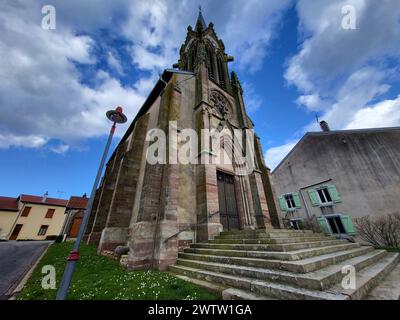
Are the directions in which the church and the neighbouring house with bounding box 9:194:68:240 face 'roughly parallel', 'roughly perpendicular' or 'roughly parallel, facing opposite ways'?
roughly parallel

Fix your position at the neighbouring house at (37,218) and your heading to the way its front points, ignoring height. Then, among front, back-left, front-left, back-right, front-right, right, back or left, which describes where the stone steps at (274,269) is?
front

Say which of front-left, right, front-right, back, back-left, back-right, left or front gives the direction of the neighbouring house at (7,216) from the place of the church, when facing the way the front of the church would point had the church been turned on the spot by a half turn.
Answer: front

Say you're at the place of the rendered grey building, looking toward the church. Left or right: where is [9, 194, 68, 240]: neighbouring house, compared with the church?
right

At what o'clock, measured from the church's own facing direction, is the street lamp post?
The street lamp post is roughly at 2 o'clock from the church.

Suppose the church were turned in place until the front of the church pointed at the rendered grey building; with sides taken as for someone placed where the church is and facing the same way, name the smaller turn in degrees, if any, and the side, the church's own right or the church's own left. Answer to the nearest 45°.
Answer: approximately 45° to the church's own left

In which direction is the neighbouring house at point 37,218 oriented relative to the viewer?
toward the camera

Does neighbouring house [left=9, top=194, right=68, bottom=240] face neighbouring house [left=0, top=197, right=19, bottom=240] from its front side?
no

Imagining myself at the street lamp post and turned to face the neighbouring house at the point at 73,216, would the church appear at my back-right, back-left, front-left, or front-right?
front-right

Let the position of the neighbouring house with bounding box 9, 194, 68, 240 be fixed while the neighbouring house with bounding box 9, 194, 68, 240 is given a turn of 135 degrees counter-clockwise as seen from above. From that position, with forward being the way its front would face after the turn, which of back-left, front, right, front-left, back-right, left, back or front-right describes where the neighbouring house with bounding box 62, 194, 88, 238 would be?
right

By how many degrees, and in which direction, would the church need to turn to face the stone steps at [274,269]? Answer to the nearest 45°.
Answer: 0° — it already faces it

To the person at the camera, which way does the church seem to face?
facing the viewer and to the right of the viewer

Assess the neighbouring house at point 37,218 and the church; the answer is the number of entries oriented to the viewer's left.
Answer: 0

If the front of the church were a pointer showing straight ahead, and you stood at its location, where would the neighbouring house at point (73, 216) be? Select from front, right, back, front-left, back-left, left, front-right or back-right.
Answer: back

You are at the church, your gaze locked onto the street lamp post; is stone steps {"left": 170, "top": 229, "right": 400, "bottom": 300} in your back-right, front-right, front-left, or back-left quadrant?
front-left

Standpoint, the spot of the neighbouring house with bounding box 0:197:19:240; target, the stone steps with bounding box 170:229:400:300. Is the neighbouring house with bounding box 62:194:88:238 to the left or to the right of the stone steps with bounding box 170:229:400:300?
left

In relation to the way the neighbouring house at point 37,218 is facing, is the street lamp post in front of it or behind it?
in front

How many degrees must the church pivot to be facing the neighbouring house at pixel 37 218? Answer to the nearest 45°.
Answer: approximately 180°
